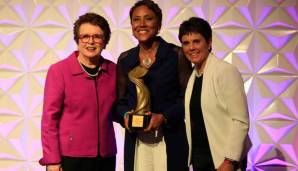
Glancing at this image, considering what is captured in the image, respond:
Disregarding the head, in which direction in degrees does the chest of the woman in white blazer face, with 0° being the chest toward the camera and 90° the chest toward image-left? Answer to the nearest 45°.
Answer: approximately 45°

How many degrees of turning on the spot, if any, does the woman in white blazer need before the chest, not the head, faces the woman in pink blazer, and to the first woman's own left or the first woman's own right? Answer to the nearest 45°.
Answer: approximately 45° to the first woman's own right
